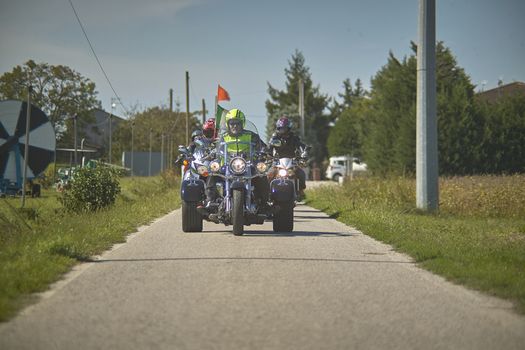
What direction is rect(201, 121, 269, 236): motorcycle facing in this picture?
toward the camera

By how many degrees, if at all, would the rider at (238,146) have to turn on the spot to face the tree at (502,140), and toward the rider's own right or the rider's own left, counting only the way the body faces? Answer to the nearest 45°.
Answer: approximately 135° to the rider's own left

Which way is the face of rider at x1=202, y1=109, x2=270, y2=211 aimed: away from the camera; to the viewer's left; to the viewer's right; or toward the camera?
toward the camera

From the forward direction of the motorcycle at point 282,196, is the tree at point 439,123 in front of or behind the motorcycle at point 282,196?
behind

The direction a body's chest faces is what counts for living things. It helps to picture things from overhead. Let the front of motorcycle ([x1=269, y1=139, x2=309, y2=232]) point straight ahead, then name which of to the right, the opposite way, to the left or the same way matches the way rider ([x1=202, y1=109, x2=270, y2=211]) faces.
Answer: the same way

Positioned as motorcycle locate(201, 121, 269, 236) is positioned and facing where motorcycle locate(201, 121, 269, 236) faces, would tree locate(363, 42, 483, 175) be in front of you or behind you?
behind

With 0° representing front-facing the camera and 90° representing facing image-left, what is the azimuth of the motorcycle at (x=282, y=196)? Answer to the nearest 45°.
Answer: approximately 0°

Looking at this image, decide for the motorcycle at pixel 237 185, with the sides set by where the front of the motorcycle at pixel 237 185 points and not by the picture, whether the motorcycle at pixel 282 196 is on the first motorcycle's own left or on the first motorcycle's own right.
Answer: on the first motorcycle's own left

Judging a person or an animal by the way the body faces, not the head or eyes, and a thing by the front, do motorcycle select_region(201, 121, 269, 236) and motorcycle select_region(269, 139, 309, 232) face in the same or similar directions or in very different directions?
same or similar directions
